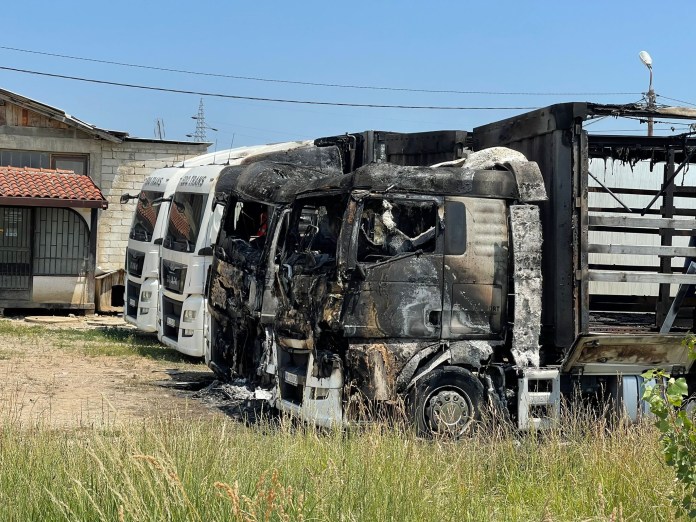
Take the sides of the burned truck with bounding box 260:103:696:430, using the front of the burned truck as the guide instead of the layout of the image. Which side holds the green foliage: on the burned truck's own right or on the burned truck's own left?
on the burned truck's own left

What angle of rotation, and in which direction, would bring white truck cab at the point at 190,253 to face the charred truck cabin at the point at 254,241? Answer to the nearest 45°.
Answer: approximately 45° to its left

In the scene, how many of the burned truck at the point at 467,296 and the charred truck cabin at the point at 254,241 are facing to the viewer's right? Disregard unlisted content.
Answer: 0

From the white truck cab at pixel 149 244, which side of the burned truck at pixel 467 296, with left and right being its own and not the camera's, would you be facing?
right

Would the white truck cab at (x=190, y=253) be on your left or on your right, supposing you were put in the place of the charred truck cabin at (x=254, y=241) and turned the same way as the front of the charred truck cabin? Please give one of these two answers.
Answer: on your right

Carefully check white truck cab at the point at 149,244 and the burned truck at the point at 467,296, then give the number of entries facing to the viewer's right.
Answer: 0

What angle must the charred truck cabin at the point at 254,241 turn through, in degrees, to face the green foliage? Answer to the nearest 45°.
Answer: approximately 45° to its left

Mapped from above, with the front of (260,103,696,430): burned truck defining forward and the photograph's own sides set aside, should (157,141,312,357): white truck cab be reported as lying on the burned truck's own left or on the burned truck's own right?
on the burned truck's own right

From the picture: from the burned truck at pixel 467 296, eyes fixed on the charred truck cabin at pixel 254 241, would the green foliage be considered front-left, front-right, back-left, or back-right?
back-left

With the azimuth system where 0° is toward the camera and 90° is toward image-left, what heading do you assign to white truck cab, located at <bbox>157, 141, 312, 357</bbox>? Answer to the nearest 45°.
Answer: approximately 45°

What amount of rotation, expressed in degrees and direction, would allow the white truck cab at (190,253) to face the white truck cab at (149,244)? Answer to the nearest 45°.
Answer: approximately 135° to its right
